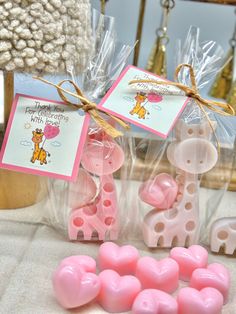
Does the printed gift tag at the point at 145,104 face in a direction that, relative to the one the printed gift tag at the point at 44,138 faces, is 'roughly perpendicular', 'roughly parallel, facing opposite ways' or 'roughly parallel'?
roughly parallel

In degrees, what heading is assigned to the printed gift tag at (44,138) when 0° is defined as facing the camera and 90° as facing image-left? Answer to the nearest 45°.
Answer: approximately 0°

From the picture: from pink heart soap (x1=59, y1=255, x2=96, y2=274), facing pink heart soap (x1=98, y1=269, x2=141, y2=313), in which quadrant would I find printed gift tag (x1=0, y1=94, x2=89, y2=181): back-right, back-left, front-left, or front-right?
back-left

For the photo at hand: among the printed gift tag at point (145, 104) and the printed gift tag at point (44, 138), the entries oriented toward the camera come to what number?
2

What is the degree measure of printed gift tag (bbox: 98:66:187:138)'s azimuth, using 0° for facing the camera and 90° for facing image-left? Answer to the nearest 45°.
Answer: approximately 0°
